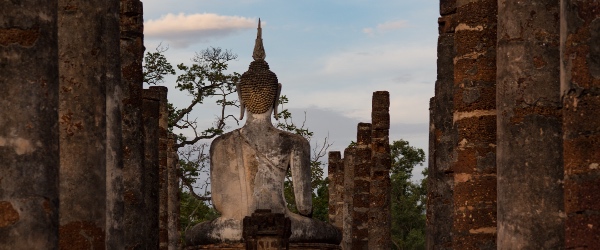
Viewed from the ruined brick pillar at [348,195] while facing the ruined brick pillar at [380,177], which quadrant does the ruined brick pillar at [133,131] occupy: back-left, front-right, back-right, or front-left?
front-right

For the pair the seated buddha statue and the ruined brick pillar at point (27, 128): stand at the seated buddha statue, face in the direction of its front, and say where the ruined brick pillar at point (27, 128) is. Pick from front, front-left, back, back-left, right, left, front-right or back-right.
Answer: back

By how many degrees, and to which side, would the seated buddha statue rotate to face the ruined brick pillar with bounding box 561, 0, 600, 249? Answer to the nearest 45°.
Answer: approximately 180°

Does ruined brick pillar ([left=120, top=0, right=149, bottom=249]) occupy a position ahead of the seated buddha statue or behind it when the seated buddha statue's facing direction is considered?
behind

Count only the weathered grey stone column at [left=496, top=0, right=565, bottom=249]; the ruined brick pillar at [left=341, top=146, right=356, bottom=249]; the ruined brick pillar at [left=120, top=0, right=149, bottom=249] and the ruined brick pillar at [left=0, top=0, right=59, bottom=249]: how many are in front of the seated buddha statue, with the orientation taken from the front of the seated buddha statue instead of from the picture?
1

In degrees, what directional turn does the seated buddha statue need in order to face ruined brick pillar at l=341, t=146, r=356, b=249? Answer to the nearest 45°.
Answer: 0° — it already faces it

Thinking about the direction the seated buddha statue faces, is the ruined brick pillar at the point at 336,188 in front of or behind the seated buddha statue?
in front

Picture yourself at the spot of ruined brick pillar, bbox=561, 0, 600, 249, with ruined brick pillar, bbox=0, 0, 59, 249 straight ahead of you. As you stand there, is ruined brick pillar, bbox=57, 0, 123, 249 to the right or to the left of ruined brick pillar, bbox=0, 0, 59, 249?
right

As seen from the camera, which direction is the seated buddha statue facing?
away from the camera

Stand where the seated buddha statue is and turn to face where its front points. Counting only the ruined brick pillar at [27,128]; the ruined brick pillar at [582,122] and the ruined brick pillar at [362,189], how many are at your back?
2

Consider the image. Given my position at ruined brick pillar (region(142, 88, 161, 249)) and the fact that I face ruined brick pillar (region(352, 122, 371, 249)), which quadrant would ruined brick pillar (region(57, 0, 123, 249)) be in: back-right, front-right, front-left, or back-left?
back-right
